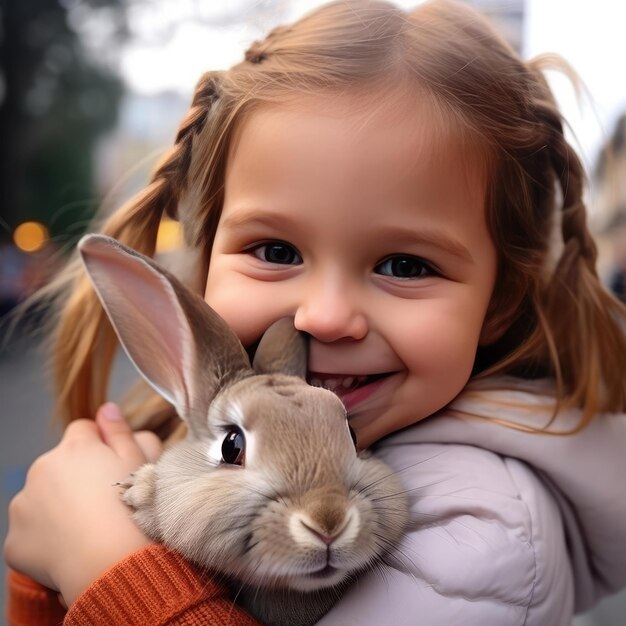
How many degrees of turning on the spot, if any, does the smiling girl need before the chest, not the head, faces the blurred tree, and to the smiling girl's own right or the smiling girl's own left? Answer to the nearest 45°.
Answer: approximately 90° to the smiling girl's own right
